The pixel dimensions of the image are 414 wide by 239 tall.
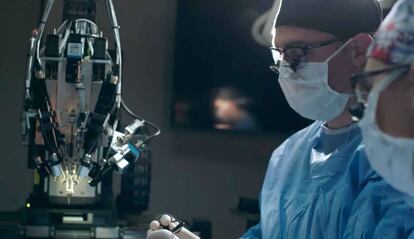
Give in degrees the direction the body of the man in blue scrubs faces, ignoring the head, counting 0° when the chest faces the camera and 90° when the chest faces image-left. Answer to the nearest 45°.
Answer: approximately 45°
